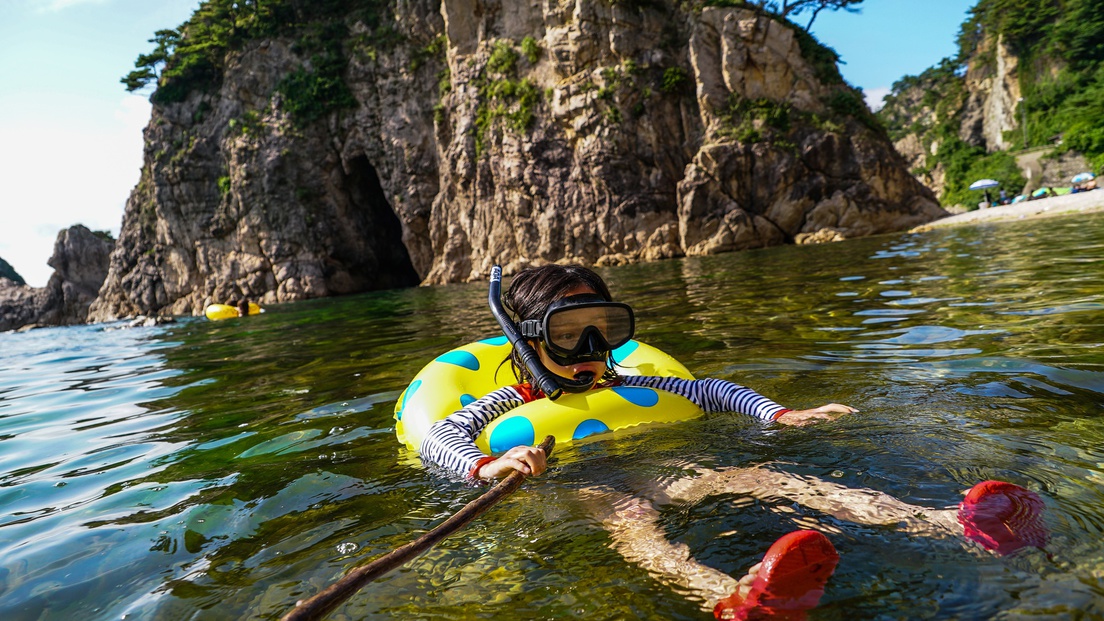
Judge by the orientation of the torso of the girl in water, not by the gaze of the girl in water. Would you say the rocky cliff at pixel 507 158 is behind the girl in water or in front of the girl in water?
behind

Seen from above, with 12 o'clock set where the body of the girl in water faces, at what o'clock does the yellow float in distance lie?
The yellow float in distance is roughly at 6 o'clock from the girl in water.

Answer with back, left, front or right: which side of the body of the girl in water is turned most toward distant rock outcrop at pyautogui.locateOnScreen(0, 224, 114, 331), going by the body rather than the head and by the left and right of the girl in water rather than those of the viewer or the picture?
back

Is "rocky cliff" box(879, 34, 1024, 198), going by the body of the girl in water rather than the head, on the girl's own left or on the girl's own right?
on the girl's own left
